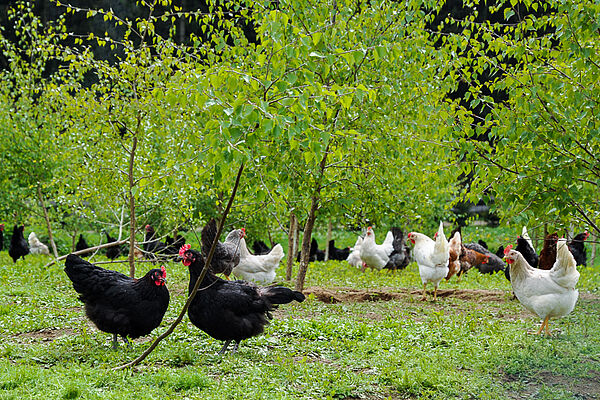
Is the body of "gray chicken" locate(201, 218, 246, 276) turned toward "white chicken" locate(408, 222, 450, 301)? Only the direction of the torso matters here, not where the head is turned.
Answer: yes

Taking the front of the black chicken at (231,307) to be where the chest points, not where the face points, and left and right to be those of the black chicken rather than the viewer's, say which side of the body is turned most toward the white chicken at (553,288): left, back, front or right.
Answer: back

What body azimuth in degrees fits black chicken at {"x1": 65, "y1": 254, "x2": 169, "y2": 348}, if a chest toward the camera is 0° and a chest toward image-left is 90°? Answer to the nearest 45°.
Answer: approximately 270°

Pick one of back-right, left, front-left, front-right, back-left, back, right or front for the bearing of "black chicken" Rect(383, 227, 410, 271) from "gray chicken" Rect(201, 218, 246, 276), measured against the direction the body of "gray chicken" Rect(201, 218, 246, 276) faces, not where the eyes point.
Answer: front-left

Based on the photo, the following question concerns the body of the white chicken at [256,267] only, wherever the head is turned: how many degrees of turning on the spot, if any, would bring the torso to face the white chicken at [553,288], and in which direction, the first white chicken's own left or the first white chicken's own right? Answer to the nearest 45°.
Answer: approximately 135° to the first white chicken's own left

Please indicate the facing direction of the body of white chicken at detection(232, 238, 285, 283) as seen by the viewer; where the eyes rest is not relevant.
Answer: to the viewer's left

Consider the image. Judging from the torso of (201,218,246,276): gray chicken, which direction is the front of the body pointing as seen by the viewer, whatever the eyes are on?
to the viewer's right

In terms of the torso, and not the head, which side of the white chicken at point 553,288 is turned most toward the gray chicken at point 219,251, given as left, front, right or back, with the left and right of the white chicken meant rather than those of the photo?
front

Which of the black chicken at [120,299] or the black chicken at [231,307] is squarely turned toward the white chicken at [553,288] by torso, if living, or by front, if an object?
the black chicken at [120,299]

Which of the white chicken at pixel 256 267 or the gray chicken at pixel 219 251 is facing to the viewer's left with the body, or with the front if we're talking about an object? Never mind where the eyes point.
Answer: the white chicken

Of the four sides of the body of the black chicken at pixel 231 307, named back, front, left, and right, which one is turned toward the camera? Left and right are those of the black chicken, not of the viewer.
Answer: left

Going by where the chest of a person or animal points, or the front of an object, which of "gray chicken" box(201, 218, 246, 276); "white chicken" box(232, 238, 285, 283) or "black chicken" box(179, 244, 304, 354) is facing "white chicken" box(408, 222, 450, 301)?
"gray chicken" box(201, 218, 246, 276)

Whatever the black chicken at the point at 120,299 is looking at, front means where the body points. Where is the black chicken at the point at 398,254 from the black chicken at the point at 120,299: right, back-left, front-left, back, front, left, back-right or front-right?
front-left

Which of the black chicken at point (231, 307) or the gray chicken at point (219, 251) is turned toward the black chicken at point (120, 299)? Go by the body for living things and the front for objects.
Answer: the black chicken at point (231, 307)

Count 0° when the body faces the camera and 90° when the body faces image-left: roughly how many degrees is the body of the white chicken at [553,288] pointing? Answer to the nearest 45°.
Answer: approximately 90°

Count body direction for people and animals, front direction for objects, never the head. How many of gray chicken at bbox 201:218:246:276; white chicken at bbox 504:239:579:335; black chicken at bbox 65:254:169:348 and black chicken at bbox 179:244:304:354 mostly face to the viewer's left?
2
